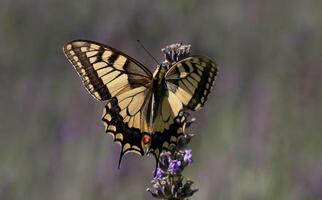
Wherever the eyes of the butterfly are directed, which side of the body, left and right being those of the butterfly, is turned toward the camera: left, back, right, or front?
back
